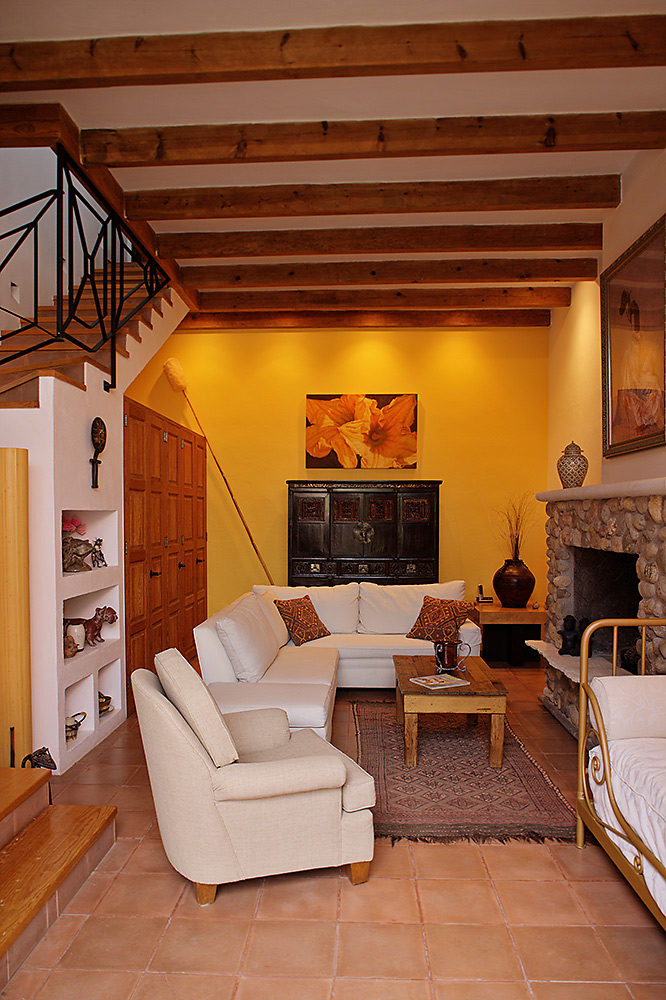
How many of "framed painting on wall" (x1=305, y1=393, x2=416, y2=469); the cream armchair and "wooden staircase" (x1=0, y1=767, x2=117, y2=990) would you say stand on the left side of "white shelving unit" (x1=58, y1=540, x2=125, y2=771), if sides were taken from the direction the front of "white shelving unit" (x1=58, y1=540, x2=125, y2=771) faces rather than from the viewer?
1

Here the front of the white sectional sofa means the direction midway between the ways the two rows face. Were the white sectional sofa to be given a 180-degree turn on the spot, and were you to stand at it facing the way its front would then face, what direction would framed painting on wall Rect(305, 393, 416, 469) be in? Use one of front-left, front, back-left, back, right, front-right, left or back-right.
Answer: front-right

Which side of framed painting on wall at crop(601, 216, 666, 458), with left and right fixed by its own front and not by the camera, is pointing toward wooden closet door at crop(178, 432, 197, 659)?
front

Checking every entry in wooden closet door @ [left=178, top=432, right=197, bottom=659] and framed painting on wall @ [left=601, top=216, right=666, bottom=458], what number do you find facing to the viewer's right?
1

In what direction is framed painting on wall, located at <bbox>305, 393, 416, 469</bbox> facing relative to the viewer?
toward the camera

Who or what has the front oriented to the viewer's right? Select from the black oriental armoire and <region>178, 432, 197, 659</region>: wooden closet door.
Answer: the wooden closet door

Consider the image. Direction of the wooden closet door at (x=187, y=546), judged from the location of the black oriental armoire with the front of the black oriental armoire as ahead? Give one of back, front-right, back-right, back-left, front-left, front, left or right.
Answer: right

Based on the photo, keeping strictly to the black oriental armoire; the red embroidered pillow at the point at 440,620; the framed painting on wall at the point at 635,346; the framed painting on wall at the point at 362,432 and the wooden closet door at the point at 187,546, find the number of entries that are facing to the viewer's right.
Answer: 1

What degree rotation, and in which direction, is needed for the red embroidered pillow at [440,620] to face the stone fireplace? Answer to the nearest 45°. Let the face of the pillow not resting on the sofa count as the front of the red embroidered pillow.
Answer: approximately 45° to its left

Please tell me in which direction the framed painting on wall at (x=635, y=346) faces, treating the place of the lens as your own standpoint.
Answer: facing to the left of the viewer

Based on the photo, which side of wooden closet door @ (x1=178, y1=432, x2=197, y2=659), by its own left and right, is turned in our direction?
right

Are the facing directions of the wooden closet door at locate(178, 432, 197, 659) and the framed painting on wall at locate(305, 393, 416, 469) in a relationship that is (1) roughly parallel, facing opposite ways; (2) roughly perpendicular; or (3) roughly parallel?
roughly perpendicular

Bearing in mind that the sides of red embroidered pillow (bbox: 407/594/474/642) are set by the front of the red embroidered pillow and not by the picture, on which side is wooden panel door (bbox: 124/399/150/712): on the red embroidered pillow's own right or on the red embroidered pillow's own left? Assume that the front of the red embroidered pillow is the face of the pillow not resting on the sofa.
on the red embroidered pillow's own right

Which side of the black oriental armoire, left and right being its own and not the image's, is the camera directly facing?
front

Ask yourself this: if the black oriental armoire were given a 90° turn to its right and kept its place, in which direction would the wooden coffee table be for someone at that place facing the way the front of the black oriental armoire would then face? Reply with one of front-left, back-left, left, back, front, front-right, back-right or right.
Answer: left

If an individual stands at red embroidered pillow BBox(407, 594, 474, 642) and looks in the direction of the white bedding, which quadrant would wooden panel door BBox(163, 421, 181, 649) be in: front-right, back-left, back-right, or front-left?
back-right

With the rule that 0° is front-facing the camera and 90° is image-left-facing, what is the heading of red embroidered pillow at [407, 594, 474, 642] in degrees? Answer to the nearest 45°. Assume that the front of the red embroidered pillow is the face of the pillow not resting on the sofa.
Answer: approximately 0°
